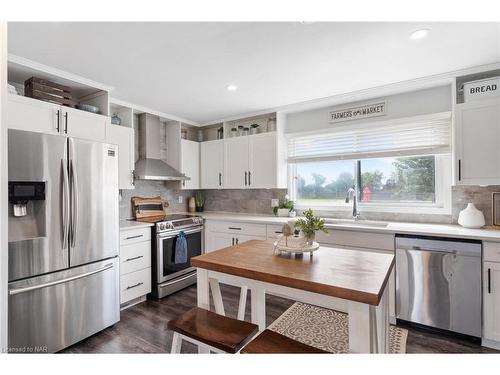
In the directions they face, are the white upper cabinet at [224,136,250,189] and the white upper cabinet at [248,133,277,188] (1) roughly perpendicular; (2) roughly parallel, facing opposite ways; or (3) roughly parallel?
roughly parallel

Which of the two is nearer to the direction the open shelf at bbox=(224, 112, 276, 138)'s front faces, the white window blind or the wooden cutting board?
the wooden cutting board

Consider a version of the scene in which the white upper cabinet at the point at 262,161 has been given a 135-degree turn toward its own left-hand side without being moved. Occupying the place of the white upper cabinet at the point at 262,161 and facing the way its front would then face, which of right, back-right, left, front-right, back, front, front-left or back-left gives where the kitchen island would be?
right

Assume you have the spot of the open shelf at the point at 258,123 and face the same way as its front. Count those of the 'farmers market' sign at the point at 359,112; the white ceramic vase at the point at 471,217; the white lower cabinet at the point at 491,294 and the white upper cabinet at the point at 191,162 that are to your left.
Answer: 3

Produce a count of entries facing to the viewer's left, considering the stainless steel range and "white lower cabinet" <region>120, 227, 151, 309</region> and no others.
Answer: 0

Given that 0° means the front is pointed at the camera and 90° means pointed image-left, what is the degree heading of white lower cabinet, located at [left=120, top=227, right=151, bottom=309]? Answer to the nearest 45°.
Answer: approximately 315°

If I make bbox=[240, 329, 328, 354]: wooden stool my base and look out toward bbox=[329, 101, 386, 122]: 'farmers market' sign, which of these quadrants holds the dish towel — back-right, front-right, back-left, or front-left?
front-left

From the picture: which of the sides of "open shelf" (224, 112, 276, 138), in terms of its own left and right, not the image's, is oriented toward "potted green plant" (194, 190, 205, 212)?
right

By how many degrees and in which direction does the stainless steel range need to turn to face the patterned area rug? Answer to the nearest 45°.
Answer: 0° — it already faces it

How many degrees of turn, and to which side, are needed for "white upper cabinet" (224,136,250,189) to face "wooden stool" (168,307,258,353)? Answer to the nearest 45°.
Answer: approximately 45° to its left

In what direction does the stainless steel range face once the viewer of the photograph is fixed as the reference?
facing the viewer and to the right of the viewer

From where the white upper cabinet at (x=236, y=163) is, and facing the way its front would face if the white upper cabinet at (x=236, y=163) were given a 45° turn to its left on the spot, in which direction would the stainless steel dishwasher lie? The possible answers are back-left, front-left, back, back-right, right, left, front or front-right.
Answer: front-left

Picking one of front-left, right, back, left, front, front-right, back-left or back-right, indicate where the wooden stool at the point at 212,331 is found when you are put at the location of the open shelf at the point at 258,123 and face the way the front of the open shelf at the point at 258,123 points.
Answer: front-left
